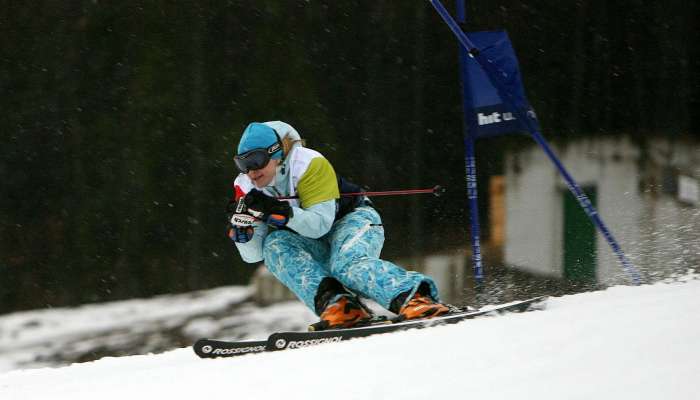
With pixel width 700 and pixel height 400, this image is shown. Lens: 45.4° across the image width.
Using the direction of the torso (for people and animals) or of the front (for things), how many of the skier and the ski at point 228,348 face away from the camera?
0

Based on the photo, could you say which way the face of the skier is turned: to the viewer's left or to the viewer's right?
to the viewer's left

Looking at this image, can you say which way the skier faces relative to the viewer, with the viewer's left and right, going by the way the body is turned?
facing the viewer and to the left of the viewer

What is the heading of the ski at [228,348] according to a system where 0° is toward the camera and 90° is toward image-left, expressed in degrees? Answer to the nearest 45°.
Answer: approximately 90°
